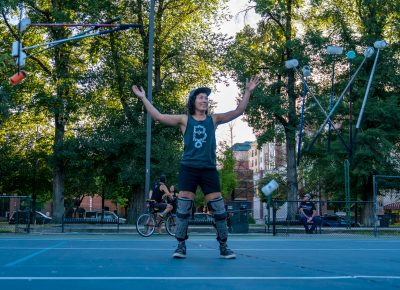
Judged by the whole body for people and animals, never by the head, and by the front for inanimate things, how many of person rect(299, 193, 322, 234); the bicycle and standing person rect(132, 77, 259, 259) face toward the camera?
2

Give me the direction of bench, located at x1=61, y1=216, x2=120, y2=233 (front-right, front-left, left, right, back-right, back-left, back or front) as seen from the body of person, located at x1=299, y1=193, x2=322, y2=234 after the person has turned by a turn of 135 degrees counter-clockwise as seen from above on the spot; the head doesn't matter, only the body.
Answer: back-left

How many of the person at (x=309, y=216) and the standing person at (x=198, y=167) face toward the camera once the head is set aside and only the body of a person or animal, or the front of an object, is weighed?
2

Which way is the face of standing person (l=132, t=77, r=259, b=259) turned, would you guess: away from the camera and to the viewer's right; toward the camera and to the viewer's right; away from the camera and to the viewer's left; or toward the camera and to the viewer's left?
toward the camera and to the viewer's right

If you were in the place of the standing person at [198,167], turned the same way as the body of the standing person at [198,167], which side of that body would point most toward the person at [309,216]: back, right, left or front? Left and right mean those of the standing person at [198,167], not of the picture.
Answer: back

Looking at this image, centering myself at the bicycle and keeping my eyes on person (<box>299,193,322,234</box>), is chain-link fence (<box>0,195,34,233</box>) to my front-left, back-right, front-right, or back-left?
back-left

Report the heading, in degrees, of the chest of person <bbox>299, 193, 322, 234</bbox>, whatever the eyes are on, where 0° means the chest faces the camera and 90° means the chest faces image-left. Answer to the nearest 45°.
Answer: approximately 0°

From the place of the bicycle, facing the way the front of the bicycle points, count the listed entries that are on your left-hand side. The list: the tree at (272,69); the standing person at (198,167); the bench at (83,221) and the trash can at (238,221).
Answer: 1

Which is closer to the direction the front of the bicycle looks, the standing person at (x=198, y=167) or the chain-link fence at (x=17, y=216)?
the chain-link fence

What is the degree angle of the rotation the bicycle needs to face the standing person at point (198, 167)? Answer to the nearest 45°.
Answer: approximately 90° to its left

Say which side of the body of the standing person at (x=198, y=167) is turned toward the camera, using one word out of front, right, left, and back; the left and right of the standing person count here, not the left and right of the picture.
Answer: front

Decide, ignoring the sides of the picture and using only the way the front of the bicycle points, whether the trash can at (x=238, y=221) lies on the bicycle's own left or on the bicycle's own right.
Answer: on the bicycle's own right
